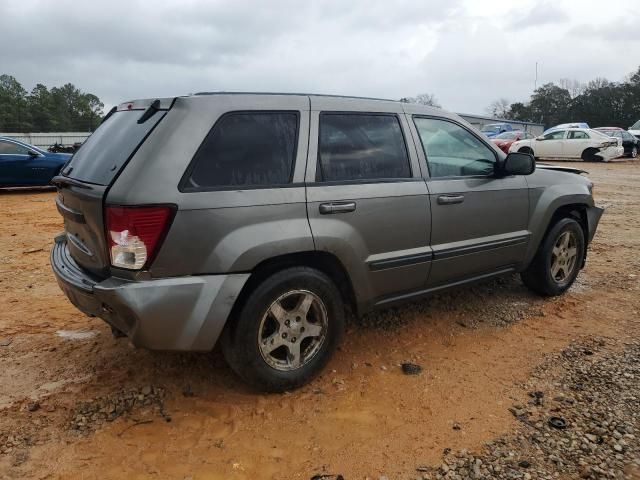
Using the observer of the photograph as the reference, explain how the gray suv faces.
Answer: facing away from the viewer and to the right of the viewer

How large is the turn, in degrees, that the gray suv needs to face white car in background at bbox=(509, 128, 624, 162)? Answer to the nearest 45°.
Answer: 0° — it already faces it

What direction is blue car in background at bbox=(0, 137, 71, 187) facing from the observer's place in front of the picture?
facing to the right of the viewer

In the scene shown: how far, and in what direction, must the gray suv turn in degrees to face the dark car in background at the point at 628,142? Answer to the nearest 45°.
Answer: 0° — it already faces it

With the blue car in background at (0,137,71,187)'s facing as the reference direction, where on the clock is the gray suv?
The gray suv is roughly at 3 o'clock from the blue car in background.

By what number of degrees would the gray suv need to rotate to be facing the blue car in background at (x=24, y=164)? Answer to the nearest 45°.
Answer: approximately 90° to its left
